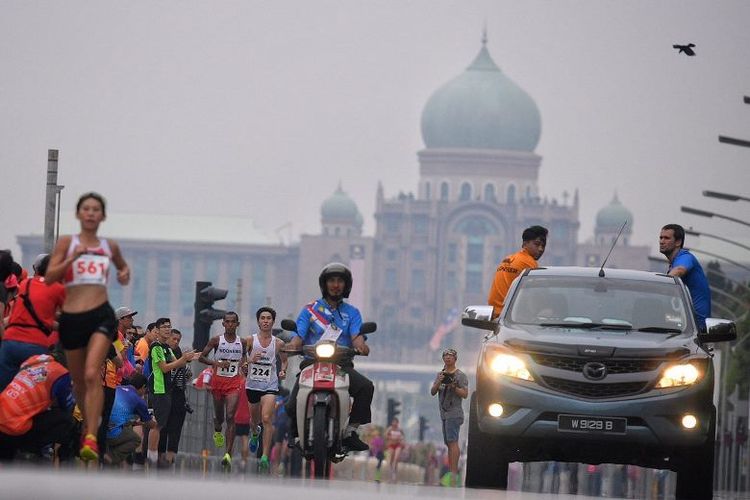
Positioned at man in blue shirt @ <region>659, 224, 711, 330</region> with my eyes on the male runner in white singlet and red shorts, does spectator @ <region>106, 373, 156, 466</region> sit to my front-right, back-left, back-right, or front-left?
front-left

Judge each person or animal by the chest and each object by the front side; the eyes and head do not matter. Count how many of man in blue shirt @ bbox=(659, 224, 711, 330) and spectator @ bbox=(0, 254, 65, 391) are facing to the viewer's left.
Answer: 1

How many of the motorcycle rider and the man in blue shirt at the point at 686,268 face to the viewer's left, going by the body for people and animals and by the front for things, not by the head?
1

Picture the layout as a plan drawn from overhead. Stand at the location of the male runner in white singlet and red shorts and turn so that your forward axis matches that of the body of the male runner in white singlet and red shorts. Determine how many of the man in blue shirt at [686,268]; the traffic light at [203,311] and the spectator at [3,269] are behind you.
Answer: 1

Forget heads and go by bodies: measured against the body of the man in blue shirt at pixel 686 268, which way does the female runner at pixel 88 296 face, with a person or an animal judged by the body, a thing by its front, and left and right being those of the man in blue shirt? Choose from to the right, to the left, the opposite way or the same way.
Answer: to the left

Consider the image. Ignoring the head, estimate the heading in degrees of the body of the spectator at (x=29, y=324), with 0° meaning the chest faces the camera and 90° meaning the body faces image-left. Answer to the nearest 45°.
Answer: approximately 225°

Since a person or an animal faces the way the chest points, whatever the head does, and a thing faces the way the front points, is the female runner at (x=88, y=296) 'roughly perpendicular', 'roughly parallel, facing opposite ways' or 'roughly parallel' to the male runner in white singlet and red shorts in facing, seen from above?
roughly parallel

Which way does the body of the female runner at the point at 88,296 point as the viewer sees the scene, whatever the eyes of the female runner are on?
toward the camera

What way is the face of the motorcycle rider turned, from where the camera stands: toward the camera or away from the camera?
toward the camera

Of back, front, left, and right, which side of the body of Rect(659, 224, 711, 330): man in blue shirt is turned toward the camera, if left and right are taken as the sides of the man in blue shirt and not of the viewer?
left

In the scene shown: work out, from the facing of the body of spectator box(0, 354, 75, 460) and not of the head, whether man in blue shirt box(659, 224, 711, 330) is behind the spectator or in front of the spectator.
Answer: in front

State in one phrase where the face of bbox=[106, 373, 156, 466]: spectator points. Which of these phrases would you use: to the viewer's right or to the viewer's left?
to the viewer's right

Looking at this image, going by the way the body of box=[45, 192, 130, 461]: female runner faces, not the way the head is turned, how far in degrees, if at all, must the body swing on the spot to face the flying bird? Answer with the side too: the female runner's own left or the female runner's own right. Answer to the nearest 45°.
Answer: approximately 135° to the female runner's own left
